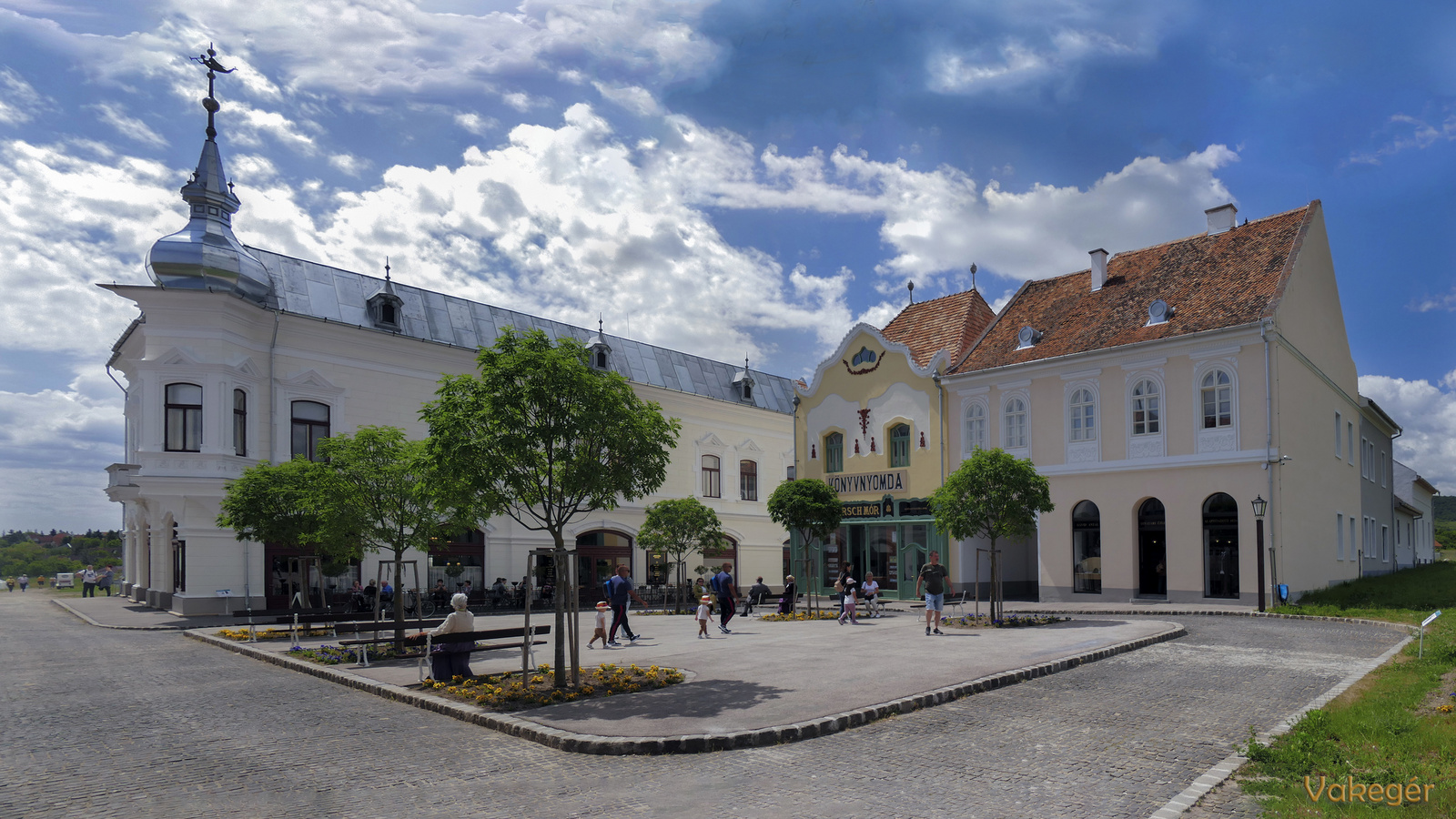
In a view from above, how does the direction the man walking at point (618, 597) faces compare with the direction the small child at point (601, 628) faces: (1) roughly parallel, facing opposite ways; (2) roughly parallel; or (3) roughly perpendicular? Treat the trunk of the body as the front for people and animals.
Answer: roughly parallel

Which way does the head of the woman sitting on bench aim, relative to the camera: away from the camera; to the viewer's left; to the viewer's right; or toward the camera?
away from the camera

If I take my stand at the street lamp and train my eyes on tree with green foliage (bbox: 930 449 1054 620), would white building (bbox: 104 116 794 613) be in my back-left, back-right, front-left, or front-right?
front-right

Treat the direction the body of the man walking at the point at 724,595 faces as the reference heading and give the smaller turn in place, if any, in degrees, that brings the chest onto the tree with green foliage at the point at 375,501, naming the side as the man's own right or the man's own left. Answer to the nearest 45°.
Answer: approximately 135° to the man's own right

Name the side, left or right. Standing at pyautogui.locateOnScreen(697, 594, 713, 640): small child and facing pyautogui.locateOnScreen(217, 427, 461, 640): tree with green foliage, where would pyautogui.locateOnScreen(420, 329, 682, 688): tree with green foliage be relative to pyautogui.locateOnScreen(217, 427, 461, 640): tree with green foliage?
left

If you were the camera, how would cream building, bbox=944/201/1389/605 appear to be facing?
facing the viewer and to the left of the viewer
